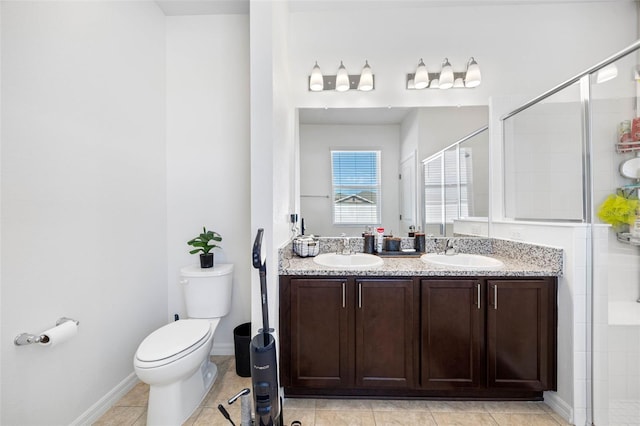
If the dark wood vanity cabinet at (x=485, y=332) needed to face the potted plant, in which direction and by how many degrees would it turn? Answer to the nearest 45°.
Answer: approximately 90° to its right

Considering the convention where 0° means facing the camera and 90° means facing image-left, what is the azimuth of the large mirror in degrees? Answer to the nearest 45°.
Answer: approximately 0°

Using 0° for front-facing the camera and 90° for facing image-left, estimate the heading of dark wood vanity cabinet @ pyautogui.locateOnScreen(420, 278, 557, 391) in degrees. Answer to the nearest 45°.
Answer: approximately 0°

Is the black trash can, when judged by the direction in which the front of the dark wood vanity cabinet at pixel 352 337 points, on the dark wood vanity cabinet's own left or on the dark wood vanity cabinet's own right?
on the dark wood vanity cabinet's own right
